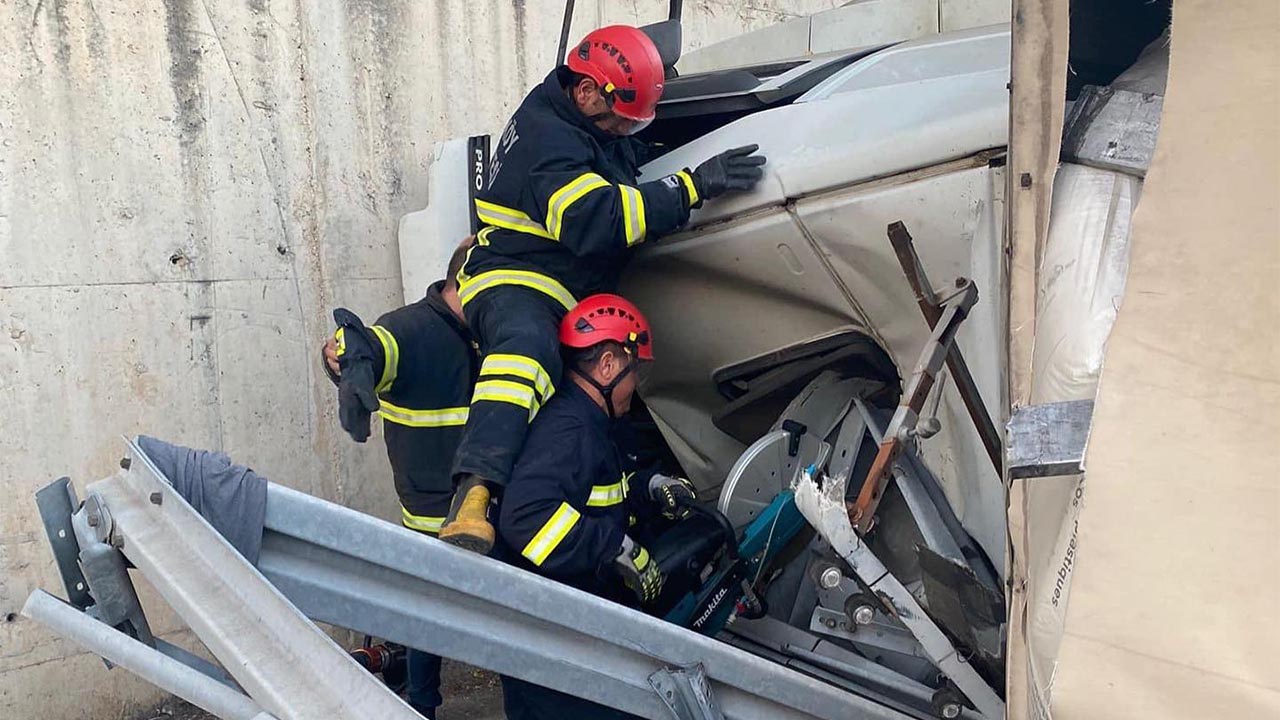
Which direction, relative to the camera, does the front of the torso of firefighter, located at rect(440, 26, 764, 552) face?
to the viewer's right

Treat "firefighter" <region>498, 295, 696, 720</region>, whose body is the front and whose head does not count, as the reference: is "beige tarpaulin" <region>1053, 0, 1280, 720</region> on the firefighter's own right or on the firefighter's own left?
on the firefighter's own right

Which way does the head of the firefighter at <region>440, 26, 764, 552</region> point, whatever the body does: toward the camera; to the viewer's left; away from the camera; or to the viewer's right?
to the viewer's right

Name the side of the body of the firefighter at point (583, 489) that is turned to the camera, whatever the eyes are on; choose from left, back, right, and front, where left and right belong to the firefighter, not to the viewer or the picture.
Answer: right

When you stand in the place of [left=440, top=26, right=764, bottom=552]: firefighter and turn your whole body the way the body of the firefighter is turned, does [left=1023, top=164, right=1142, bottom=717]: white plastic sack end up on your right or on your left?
on your right
